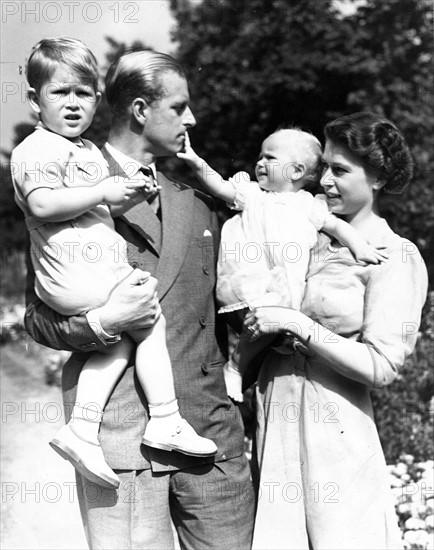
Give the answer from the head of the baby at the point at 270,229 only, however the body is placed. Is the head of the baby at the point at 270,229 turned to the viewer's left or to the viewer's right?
to the viewer's left

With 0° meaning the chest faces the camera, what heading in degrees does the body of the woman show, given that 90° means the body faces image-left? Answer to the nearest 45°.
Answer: approximately 45°

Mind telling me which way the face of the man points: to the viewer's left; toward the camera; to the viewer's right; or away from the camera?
to the viewer's right

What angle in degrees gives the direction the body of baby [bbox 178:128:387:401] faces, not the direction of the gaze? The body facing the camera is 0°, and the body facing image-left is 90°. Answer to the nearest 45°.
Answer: approximately 45°

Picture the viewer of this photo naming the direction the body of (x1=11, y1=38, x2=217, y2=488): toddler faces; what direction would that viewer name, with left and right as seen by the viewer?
facing the viewer and to the right of the viewer

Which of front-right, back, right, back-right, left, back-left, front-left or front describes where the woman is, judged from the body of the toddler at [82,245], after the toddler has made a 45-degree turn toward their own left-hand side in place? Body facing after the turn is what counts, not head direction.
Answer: front

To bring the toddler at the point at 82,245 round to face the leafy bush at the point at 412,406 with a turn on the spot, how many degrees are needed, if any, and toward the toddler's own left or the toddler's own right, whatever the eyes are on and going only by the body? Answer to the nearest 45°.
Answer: approximately 90° to the toddler's own left

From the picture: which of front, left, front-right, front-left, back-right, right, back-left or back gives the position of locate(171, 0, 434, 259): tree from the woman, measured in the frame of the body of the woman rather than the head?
back-right
